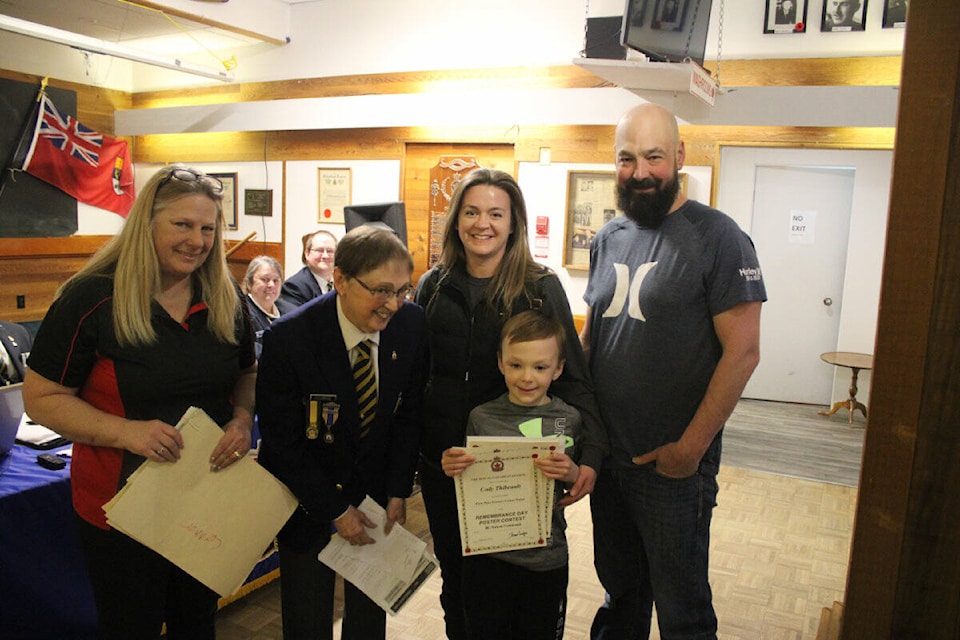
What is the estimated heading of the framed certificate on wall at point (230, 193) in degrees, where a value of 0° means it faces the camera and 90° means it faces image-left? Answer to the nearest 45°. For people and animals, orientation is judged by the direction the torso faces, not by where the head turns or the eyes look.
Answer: approximately 0°

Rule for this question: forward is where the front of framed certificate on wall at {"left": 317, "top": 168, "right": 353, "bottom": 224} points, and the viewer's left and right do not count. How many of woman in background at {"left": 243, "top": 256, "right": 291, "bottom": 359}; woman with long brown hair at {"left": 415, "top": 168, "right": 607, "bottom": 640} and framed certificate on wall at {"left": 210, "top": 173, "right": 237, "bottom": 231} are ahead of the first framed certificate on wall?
2

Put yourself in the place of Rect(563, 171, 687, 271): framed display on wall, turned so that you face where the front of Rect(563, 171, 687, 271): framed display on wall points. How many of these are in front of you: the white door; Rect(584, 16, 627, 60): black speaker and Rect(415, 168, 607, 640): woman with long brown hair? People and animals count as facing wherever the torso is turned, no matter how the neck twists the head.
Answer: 2

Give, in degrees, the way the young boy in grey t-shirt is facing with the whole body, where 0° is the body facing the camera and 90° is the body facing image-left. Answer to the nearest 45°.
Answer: approximately 0°

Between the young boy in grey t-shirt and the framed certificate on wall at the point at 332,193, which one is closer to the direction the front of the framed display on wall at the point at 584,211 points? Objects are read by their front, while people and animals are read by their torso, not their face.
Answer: the young boy in grey t-shirt

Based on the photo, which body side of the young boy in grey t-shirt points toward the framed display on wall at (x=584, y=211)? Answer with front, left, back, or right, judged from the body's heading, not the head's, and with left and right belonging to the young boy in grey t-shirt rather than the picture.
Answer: back

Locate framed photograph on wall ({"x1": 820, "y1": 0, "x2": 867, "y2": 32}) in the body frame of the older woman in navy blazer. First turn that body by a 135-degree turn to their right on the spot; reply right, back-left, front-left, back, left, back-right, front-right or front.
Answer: back-right

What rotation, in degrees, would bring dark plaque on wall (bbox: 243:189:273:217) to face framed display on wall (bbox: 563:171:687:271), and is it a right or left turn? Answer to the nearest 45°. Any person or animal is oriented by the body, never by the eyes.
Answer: approximately 45° to its left
